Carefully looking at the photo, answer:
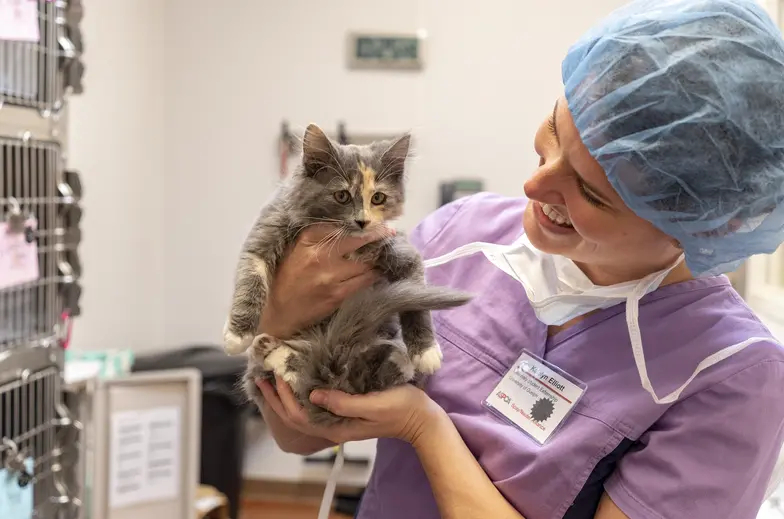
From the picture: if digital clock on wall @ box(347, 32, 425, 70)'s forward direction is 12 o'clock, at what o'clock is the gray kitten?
The gray kitten is roughly at 12 o'clock from the digital clock on wall.

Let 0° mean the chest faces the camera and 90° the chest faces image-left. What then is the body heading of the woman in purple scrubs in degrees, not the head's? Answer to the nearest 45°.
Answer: approximately 45°

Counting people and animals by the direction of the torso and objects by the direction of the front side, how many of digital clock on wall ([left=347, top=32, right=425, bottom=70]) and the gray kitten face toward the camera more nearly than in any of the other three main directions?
2

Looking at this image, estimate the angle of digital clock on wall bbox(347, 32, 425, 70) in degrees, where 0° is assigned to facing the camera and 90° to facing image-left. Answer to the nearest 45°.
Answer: approximately 0°

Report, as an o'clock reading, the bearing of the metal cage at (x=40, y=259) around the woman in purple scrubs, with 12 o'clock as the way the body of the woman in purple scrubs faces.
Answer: The metal cage is roughly at 2 o'clock from the woman in purple scrubs.
